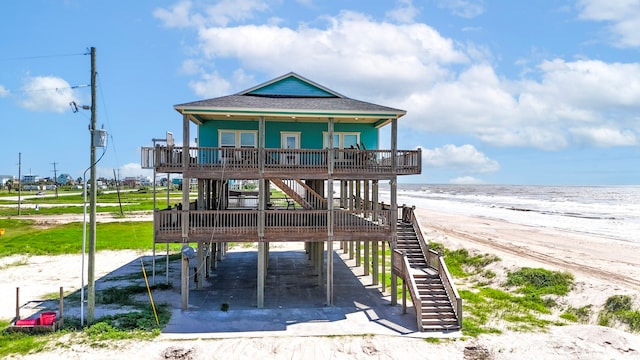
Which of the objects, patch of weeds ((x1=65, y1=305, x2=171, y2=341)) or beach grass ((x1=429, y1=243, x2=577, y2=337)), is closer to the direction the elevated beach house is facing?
the patch of weeds

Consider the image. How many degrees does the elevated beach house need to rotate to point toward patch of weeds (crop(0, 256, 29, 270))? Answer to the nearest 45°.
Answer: approximately 135° to its right

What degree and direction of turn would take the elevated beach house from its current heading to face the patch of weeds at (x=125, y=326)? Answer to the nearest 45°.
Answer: approximately 45° to its right

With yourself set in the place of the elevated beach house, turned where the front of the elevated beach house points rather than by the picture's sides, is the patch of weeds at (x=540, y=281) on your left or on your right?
on your left

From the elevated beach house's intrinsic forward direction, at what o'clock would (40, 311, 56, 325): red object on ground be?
The red object on ground is roughly at 2 o'clock from the elevated beach house.

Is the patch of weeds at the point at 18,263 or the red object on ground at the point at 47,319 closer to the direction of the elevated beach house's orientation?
the red object on ground

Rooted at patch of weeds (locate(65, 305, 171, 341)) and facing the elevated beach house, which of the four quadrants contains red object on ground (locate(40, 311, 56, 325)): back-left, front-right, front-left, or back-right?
back-left

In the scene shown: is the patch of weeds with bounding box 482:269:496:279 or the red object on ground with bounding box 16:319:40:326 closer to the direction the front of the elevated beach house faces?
the red object on ground

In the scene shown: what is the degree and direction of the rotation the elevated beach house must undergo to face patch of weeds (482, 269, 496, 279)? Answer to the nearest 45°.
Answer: approximately 135° to its left

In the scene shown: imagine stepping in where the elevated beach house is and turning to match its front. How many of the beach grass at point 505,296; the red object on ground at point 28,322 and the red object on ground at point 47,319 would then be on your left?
1

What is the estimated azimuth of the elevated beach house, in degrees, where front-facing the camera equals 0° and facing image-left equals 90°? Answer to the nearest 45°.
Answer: approximately 0°

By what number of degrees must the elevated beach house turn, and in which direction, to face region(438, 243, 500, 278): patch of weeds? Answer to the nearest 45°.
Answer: approximately 135° to its left
